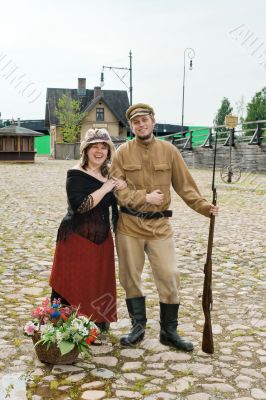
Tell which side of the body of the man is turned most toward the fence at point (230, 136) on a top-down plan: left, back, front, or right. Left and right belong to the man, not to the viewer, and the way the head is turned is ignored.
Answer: back

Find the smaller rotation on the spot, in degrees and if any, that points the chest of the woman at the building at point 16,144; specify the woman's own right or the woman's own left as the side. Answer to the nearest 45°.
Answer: approximately 135° to the woman's own left

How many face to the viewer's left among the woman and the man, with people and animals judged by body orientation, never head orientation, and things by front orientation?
0

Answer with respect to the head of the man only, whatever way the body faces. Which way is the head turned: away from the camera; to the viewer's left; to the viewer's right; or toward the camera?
toward the camera

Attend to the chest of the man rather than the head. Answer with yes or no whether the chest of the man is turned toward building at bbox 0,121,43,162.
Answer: no

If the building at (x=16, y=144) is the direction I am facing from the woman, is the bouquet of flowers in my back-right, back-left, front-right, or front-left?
back-left

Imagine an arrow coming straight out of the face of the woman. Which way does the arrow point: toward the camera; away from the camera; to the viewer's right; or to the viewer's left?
toward the camera

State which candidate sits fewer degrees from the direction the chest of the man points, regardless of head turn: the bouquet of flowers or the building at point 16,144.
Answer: the bouquet of flowers

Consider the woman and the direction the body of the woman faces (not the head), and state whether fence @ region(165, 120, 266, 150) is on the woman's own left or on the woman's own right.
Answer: on the woman's own left

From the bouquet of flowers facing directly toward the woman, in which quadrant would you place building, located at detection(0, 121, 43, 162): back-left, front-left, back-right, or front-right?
front-left

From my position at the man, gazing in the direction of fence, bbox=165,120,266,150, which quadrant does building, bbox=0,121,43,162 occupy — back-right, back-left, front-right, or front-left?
front-left

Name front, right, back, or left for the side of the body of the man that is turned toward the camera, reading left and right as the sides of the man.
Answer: front

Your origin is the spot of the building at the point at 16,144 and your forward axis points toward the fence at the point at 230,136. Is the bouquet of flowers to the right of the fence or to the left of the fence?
right

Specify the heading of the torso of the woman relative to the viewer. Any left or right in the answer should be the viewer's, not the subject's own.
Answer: facing the viewer and to the right of the viewer
